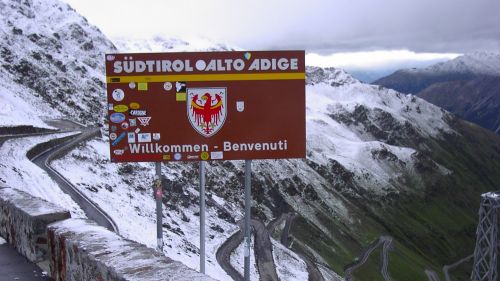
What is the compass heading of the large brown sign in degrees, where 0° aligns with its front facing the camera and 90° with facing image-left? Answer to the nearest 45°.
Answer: approximately 0°

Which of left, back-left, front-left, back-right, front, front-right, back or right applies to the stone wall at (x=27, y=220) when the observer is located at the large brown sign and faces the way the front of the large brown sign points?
front-right

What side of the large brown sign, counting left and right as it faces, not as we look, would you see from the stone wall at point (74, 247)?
front
